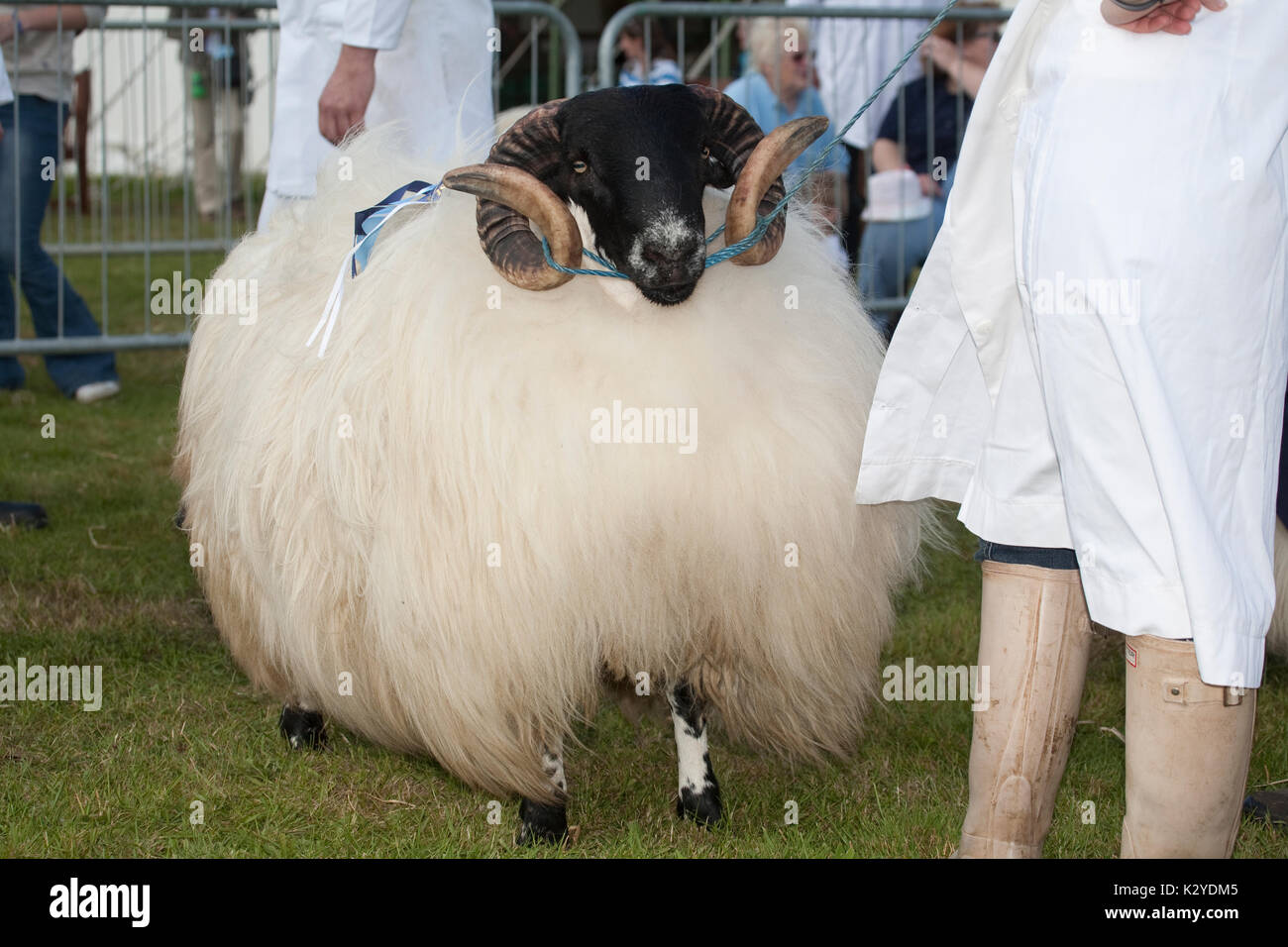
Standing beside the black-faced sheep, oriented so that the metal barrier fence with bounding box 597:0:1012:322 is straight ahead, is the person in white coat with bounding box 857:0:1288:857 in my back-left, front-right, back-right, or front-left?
back-right

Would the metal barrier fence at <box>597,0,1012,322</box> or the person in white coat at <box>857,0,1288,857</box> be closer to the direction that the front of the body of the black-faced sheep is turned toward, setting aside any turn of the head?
the person in white coat

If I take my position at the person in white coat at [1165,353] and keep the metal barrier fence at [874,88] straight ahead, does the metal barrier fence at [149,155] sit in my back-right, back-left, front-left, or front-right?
front-left

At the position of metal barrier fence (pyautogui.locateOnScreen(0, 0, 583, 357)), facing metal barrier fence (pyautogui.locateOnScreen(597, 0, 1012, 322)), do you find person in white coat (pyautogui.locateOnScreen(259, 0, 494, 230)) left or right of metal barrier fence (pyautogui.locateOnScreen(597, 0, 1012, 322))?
right

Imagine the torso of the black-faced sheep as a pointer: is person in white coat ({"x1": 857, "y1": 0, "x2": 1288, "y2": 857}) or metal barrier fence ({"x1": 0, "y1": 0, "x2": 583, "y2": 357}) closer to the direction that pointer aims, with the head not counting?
the person in white coat

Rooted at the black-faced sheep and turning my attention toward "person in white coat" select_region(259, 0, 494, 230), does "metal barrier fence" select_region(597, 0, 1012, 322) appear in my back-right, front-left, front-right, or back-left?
front-right

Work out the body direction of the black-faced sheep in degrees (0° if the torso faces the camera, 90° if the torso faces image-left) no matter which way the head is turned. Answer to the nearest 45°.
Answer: approximately 315°

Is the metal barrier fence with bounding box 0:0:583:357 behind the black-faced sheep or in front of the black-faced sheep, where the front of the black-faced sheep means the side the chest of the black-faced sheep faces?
behind
